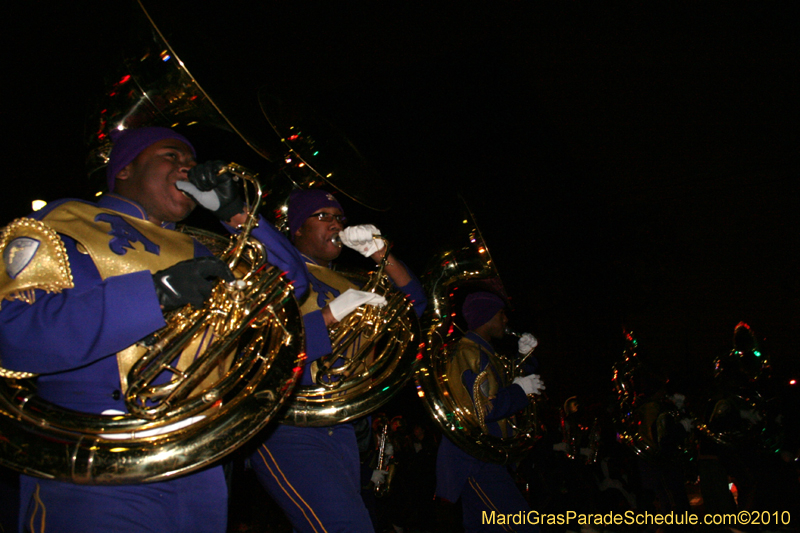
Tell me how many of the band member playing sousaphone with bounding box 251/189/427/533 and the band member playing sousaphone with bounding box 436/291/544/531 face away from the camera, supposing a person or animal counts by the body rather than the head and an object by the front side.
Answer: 0

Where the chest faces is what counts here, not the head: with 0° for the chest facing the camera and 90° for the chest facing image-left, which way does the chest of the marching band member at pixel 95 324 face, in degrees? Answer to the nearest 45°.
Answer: approximately 315°

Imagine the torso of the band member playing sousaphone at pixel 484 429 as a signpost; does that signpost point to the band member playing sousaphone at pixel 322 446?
no

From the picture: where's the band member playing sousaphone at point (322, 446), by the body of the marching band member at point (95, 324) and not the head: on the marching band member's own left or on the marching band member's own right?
on the marching band member's own left

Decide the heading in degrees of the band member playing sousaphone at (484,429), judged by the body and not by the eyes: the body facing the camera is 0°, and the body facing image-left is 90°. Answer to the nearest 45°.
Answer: approximately 270°

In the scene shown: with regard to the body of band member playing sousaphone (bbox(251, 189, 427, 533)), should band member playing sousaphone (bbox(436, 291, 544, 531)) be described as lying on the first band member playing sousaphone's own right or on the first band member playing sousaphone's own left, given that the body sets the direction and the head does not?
on the first band member playing sousaphone's own left

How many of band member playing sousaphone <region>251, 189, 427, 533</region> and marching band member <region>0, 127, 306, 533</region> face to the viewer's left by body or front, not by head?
0

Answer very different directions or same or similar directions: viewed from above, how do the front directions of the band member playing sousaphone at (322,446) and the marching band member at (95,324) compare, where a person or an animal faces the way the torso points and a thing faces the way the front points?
same or similar directions

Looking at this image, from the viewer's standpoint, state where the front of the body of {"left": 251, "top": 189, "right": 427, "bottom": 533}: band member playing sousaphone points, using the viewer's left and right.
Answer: facing the viewer and to the right of the viewer
